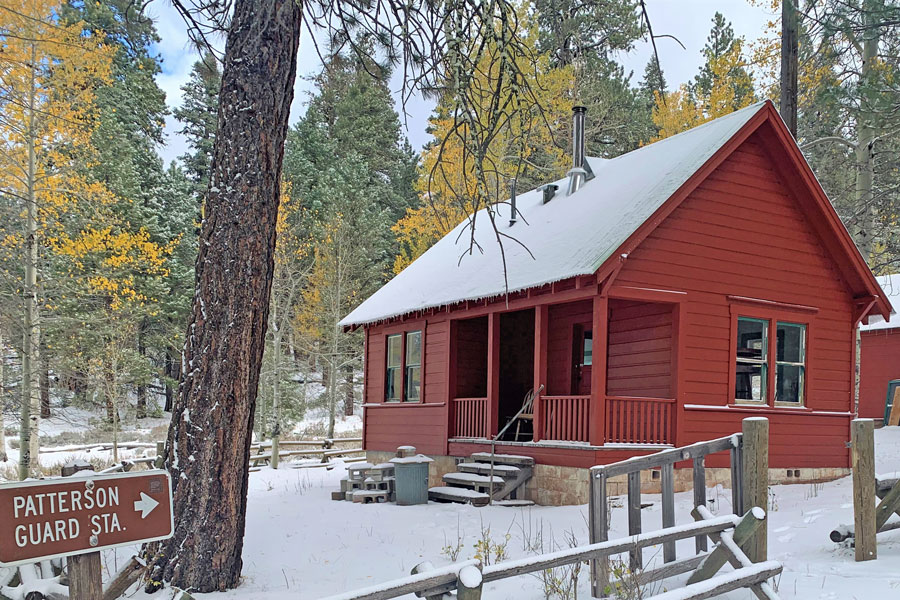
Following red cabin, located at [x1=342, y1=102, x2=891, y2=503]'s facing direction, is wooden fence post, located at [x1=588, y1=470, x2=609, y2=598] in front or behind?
in front

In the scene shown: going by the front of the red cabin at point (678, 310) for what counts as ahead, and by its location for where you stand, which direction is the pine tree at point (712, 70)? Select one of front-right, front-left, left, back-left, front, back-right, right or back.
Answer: back-right

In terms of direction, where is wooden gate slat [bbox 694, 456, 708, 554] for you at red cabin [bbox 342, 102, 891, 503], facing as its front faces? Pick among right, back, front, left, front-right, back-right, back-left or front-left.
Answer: front-left

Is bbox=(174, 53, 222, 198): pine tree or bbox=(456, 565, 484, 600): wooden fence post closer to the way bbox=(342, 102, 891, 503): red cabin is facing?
the wooden fence post

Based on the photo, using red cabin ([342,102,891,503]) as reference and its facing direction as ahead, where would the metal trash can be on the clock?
The metal trash can is roughly at 1 o'clock from the red cabin.

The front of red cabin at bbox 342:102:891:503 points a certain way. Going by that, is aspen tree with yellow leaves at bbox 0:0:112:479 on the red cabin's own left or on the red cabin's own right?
on the red cabin's own right

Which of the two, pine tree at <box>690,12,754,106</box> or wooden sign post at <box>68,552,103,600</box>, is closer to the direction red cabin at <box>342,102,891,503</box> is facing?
the wooden sign post

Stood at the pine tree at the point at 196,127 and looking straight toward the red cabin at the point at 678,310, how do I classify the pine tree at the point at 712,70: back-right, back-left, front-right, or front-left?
front-left

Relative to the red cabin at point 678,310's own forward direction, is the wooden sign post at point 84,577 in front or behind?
in front

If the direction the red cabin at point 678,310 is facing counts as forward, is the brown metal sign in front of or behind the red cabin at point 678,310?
in front

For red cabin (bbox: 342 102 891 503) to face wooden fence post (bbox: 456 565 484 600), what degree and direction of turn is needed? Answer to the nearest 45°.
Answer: approximately 45° to its left

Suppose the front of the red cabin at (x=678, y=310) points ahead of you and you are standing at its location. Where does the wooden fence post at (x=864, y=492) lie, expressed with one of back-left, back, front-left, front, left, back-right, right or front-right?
front-left

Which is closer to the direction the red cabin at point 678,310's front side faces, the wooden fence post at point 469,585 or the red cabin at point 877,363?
the wooden fence post

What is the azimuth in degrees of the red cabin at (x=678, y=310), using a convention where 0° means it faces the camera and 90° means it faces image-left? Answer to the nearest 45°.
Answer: approximately 45°
